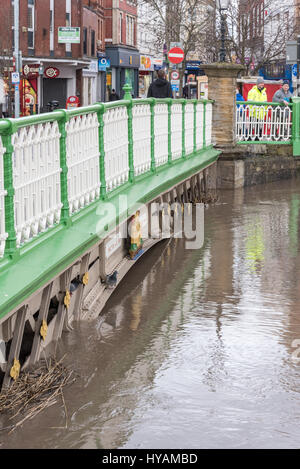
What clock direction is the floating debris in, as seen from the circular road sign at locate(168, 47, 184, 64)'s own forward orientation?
The floating debris is roughly at 12 o'clock from the circular road sign.

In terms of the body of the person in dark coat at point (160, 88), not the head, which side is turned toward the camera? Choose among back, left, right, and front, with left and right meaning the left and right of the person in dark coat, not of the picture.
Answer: back

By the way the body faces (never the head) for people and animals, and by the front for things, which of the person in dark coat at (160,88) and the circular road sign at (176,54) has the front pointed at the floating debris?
the circular road sign

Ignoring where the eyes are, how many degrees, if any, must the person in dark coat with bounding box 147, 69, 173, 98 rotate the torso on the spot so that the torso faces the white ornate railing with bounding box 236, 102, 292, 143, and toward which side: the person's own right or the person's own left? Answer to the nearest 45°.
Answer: approximately 45° to the person's own right

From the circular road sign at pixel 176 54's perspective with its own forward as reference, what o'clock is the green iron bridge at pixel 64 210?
The green iron bridge is roughly at 12 o'clock from the circular road sign.

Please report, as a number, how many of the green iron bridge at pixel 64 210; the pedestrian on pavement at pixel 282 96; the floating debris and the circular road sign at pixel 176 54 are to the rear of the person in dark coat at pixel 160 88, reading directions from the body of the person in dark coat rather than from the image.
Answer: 2

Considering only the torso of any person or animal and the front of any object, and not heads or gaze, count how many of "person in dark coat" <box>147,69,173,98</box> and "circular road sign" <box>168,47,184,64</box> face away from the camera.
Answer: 1

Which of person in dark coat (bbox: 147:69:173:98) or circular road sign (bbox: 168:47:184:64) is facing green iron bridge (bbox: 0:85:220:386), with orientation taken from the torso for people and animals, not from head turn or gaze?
the circular road sign

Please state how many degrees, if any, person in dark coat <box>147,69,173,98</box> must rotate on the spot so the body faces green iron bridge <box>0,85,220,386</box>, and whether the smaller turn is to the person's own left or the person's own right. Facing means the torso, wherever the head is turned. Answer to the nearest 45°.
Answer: approximately 180°

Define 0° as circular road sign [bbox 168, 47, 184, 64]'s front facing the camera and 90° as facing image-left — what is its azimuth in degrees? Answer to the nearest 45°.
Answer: approximately 0°

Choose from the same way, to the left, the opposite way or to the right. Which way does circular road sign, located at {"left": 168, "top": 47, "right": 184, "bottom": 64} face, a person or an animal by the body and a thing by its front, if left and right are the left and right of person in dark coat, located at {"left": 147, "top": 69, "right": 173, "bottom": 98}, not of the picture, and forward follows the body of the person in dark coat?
the opposite way
